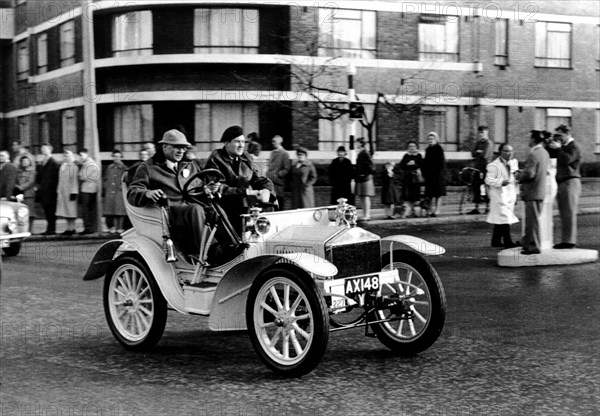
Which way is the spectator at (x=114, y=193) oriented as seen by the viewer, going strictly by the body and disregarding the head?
toward the camera

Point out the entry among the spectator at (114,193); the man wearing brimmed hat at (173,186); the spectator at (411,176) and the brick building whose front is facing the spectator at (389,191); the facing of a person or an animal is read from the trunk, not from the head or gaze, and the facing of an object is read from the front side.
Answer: the brick building

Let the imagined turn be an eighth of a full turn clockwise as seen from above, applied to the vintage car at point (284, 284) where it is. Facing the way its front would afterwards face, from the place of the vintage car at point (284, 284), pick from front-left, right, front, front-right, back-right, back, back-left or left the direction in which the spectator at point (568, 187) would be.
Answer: back-left

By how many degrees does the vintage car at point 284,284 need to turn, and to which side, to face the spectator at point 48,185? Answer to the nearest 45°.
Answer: approximately 135° to its left

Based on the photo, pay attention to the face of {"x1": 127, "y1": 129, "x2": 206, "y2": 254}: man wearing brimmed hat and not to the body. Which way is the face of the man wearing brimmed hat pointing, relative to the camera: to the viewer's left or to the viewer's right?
to the viewer's right

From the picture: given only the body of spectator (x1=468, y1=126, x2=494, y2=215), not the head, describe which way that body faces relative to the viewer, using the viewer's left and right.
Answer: facing the viewer and to the left of the viewer

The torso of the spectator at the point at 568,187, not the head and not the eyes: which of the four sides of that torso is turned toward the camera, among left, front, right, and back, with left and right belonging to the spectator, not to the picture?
left

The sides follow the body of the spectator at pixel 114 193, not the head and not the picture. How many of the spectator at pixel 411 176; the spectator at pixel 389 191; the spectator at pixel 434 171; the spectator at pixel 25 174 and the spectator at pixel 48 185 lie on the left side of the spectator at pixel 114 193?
3

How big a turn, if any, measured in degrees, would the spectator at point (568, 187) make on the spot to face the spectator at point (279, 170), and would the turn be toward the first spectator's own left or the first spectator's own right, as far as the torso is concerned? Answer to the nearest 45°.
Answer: approximately 45° to the first spectator's own right

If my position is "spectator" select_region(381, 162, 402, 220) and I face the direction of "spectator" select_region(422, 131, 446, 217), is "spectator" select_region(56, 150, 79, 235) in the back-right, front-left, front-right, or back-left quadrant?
back-right

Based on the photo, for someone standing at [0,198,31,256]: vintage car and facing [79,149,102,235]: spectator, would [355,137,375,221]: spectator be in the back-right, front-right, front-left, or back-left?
front-right

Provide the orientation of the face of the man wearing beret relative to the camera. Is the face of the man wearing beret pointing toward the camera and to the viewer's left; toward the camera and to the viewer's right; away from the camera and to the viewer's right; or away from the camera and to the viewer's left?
toward the camera and to the viewer's right

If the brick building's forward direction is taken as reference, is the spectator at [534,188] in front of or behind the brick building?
in front

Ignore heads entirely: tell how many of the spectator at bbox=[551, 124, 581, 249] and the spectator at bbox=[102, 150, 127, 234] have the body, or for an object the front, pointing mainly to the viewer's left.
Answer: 1

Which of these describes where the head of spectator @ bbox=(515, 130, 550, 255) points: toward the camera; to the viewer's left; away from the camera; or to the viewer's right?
to the viewer's left

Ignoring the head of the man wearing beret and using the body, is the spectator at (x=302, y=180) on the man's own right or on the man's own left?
on the man's own left

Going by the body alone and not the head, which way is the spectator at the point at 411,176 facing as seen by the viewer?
toward the camera
